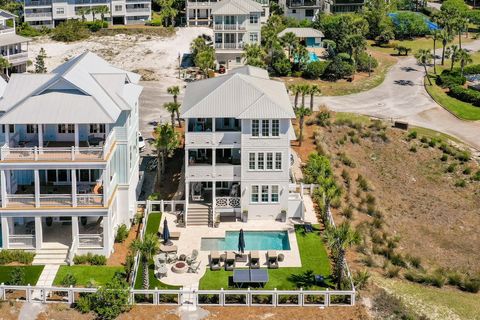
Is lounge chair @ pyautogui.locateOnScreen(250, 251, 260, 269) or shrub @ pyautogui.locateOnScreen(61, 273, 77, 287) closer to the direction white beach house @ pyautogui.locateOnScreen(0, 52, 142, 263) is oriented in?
the shrub

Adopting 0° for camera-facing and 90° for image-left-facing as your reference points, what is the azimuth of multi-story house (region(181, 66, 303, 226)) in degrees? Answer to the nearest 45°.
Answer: approximately 0°

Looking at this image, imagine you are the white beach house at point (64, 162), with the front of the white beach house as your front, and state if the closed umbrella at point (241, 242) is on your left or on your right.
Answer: on your left

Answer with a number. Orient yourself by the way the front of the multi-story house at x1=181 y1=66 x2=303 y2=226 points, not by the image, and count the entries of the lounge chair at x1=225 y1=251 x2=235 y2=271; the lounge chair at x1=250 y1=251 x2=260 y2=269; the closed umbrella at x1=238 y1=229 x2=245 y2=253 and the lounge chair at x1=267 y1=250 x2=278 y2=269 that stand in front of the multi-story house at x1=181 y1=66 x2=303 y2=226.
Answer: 4

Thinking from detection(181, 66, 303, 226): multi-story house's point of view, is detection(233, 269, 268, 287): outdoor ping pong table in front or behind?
in front

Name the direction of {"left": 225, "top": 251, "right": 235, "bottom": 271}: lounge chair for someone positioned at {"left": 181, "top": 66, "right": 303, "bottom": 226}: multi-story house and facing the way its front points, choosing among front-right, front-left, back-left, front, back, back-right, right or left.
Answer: front

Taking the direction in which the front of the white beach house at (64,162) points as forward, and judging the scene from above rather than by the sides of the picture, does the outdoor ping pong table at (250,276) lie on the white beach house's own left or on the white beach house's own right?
on the white beach house's own left

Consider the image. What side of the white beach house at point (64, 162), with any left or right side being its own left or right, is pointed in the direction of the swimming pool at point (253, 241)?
left

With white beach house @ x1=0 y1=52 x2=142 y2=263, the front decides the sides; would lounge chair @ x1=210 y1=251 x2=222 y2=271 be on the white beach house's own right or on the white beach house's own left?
on the white beach house's own left

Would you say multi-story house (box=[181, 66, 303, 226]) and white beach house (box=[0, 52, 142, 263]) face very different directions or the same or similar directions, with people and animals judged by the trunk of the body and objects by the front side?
same or similar directions

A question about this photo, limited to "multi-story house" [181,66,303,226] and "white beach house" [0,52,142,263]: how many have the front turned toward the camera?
2

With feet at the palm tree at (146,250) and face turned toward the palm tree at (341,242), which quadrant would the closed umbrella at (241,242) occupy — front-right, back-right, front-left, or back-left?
front-left

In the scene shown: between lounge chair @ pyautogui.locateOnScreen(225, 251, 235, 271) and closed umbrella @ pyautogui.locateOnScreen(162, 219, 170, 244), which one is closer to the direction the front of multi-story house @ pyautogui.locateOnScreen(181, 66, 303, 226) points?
the lounge chair

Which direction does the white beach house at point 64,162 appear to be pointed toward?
toward the camera

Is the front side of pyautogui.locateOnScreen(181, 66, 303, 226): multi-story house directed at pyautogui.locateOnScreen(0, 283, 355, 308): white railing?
yes

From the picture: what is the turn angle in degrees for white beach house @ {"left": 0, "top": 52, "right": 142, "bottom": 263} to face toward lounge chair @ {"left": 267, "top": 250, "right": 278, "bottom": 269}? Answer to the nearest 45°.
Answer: approximately 90° to its left

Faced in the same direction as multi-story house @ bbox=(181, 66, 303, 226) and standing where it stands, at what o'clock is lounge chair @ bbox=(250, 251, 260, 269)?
The lounge chair is roughly at 12 o'clock from the multi-story house.
